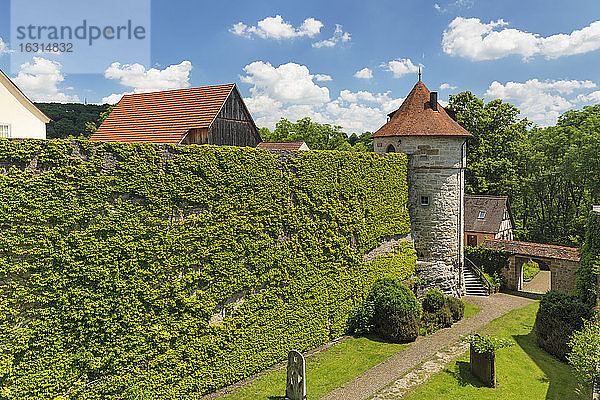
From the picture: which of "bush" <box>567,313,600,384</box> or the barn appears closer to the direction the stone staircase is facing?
the bush

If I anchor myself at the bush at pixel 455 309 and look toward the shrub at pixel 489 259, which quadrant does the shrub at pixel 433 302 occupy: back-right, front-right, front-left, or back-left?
back-left

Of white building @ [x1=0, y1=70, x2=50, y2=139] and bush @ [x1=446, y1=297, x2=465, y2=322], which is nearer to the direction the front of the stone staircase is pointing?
the bush

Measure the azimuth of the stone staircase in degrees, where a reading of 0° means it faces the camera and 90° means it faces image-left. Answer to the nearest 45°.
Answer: approximately 0°

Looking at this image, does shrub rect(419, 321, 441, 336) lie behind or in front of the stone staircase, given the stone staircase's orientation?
in front

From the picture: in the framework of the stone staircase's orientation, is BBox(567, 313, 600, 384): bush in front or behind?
in front

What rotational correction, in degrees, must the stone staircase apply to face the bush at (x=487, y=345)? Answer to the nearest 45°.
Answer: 0° — it already faces it
